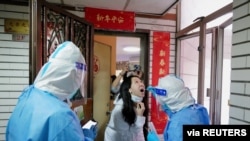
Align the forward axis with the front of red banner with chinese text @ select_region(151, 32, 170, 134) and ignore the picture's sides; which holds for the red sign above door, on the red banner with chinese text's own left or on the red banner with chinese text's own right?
on the red banner with chinese text's own right

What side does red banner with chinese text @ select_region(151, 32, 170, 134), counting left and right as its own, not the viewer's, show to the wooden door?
right

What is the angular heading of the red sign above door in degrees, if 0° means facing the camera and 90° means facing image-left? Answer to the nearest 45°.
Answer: approximately 0°

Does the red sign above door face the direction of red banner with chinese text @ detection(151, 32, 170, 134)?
no

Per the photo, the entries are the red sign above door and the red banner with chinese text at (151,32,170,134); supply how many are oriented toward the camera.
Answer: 2

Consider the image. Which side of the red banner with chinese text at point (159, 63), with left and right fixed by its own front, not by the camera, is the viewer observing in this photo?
front

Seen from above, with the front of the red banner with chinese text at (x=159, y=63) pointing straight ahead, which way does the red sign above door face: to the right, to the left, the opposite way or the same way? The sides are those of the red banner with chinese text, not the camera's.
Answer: the same way
